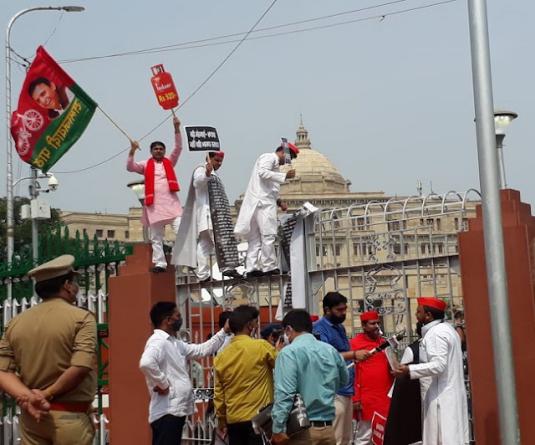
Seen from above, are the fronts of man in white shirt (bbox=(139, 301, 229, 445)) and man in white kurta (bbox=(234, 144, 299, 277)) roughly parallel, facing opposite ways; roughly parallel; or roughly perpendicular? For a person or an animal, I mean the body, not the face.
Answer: roughly parallel

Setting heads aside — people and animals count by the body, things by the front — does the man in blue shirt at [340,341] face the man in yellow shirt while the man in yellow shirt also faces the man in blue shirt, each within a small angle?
no

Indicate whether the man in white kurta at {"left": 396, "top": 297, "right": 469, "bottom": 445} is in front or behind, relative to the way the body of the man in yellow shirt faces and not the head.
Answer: in front

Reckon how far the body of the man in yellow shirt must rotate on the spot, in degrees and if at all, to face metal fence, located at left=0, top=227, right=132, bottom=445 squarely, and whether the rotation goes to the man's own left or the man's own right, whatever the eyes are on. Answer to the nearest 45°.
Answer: approximately 90° to the man's own left

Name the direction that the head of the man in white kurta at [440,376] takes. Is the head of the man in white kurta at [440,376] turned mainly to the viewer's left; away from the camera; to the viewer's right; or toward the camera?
to the viewer's left

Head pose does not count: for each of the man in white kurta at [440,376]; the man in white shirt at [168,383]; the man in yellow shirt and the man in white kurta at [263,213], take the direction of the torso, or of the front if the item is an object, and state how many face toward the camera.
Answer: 0

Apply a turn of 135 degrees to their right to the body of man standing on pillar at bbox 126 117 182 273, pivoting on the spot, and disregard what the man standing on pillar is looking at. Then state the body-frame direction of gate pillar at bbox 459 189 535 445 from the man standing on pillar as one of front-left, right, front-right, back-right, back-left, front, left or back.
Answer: back

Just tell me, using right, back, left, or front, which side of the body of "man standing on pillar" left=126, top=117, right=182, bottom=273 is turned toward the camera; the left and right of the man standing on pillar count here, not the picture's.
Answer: front

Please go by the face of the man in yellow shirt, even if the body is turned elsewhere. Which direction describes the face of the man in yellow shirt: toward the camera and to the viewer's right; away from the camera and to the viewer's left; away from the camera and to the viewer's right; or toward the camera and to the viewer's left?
away from the camera and to the viewer's right

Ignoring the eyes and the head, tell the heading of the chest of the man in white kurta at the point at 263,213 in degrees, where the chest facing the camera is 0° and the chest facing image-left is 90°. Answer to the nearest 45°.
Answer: approximately 270°

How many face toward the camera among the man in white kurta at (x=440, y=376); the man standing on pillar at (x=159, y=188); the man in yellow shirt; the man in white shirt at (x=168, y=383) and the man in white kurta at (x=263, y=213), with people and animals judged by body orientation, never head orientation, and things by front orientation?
1

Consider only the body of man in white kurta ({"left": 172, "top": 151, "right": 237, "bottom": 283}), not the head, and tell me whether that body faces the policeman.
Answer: no

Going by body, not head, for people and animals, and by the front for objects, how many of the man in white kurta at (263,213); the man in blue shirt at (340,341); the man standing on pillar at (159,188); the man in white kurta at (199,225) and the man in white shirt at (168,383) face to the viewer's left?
0

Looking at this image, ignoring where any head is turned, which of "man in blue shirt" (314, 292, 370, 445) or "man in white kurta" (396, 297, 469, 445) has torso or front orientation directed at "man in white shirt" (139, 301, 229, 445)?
the man in white kurta

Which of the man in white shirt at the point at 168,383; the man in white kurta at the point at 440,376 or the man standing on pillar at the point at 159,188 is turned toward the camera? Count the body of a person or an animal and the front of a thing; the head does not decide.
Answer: the man standing on pillar
